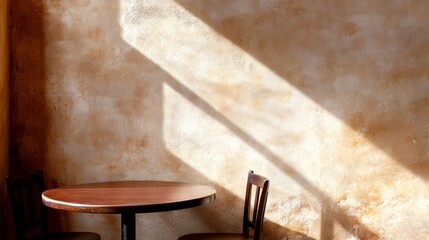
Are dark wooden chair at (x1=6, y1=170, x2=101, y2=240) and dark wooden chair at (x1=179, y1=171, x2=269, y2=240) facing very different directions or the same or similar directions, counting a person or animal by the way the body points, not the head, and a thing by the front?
very different directions

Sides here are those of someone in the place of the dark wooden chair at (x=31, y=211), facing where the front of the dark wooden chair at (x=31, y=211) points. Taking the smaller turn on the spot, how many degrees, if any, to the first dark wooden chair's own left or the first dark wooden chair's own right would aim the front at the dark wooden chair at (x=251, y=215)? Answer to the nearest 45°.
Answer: approximately 45° to the first dark wooden chair's own left

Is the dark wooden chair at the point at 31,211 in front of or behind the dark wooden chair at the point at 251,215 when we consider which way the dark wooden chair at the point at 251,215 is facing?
in front

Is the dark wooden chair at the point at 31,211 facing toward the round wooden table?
yes

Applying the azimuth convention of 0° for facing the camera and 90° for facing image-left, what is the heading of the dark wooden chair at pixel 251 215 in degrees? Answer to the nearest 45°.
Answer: approximately 90°

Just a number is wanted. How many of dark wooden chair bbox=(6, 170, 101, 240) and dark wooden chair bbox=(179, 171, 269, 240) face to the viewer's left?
1

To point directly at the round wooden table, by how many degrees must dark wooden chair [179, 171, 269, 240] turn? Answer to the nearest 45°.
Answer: approximately 45° to its left

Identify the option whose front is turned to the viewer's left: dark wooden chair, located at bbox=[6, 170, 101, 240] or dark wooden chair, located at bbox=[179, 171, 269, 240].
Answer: dark wooden chair, located at bbox=[179, 171, 269, 240]
